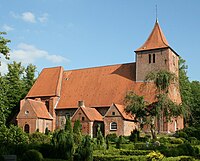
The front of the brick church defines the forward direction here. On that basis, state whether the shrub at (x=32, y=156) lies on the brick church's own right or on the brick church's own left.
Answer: on the brick church's own right

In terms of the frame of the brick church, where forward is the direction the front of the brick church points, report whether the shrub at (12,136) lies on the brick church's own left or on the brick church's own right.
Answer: on the brick church's own right

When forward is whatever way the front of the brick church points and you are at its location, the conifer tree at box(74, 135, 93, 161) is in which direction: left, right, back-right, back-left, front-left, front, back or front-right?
front-right

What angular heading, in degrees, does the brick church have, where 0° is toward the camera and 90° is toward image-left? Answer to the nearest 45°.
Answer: approximately 315°
